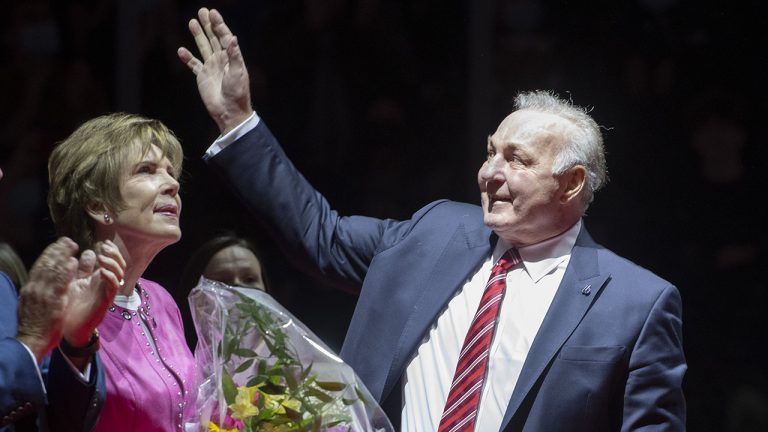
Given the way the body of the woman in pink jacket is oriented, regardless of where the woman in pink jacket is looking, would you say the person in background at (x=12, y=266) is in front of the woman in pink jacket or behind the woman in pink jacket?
behind

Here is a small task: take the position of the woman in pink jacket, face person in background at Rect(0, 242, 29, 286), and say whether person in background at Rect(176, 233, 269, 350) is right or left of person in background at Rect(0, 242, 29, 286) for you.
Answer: right

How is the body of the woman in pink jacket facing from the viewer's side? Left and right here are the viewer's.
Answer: facing the viewer and to the right of the viewer

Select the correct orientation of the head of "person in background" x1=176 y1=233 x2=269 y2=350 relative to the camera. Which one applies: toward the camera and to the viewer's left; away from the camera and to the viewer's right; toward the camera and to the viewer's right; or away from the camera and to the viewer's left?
toward the camera and to the viewer's right
